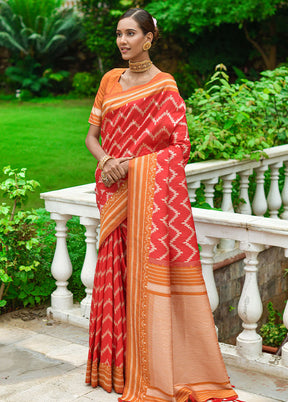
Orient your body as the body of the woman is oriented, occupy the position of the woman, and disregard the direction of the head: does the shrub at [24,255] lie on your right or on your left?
on your right

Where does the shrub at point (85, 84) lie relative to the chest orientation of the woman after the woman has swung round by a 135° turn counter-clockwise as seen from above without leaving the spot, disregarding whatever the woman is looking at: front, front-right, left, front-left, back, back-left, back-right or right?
left

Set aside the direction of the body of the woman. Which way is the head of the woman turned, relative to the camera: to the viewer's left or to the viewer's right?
to the viewer's left

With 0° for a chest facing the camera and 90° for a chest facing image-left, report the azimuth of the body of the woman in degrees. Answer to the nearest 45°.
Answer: approximately 45°

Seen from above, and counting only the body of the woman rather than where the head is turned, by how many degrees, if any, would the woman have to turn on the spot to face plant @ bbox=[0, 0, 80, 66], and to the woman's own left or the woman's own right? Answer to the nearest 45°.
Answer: approximately 135° to the woman's own right
